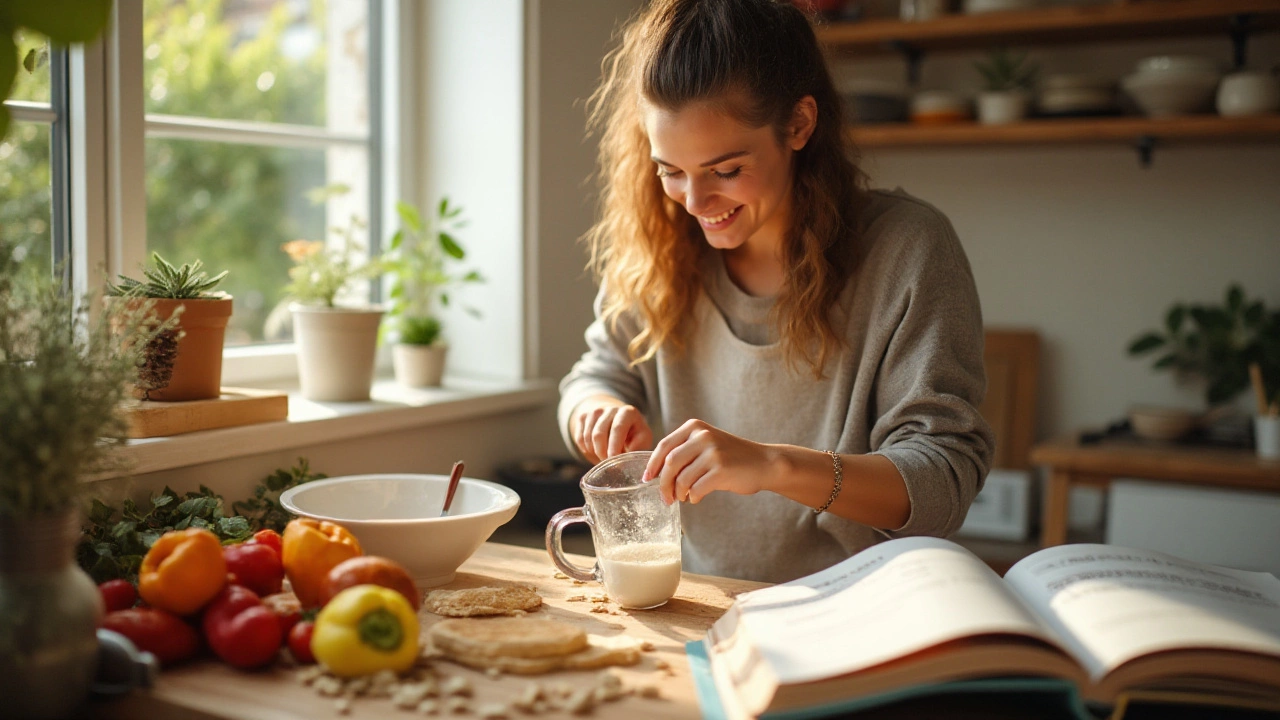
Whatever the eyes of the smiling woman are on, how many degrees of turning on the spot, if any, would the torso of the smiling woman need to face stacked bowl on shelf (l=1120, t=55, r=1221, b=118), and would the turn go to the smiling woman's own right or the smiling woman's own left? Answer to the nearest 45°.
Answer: approximately 180°

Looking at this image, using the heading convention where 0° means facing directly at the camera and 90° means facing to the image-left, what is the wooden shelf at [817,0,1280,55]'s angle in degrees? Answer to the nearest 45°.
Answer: approximately 0°

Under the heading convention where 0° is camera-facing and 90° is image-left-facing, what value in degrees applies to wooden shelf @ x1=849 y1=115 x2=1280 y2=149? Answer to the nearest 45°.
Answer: approximately 0°

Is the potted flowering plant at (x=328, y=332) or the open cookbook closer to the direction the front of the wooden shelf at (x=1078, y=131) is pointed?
the open cookbook

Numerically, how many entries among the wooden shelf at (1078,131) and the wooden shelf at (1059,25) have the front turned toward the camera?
2

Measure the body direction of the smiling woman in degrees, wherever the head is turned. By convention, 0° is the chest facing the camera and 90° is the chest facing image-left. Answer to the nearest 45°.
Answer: approximately 45°
